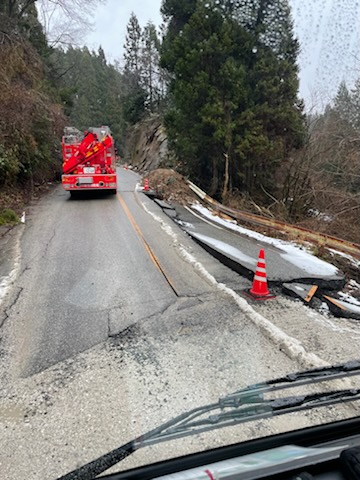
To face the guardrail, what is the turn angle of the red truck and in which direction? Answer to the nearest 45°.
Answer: approximately 135° to its right

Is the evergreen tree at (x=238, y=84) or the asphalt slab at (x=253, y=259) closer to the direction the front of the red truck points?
the evergreen tree

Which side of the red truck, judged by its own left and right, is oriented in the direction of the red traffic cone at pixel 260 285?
back

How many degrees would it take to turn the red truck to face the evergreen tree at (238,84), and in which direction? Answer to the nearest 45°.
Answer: approximately 90° to its right

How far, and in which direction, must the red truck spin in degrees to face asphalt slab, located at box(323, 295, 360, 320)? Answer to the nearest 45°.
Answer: approximately 180°

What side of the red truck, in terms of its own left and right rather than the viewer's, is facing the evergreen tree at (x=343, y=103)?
right

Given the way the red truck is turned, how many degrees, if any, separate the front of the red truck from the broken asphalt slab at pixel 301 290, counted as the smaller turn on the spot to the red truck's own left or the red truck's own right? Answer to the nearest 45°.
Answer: approximately 180°

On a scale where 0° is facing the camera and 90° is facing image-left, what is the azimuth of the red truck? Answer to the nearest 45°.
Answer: approximately 180°

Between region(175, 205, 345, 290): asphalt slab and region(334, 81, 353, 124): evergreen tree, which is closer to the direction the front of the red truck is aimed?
the evergreen tree

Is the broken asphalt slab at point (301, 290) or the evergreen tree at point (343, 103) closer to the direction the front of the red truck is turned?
the evergreen tree

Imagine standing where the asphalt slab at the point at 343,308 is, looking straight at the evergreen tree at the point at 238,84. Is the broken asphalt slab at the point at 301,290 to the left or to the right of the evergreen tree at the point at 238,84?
left

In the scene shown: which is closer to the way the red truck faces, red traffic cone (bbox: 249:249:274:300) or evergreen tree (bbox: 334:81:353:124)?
the evergreen tree

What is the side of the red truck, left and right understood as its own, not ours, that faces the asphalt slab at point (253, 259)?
back
